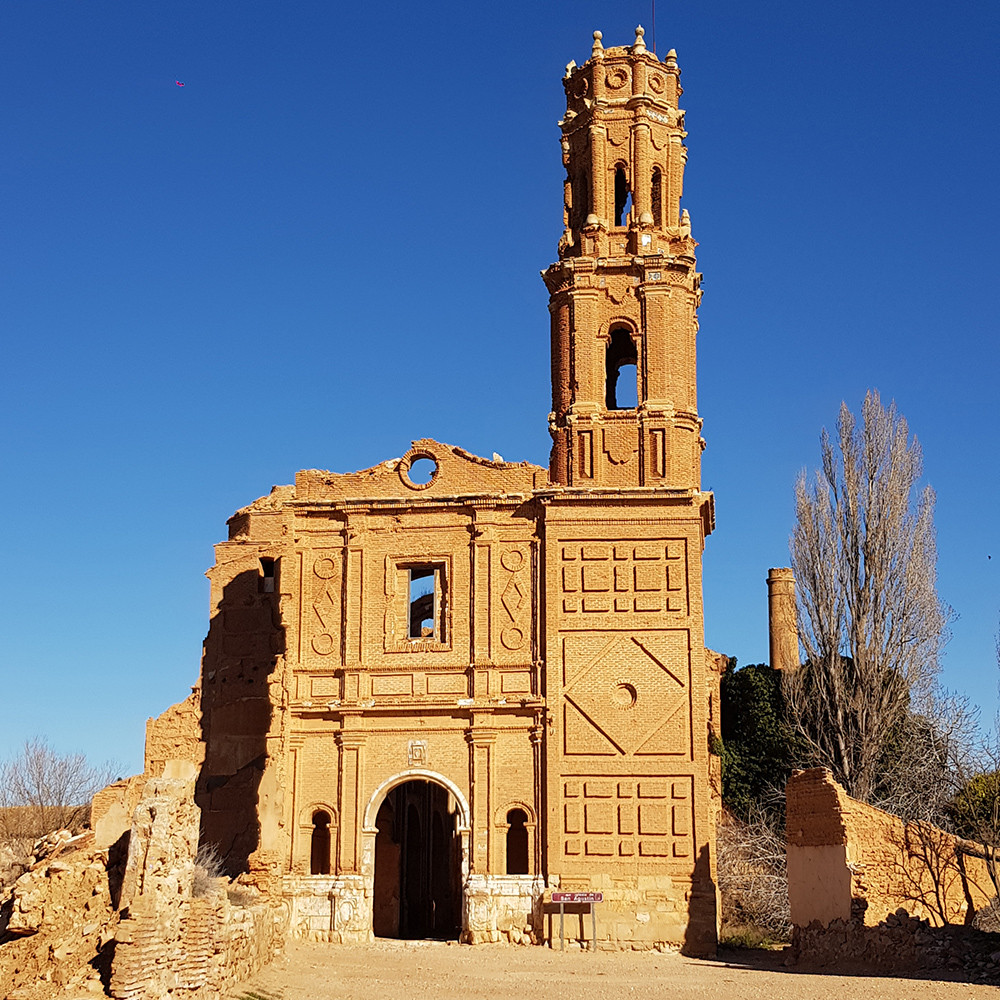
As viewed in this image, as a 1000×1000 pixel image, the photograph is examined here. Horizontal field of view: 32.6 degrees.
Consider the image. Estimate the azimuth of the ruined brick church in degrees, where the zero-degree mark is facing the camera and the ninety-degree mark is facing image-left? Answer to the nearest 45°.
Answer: approximately 0°

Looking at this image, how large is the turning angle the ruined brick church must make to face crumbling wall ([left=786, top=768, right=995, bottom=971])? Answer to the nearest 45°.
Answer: approximately 45° to its left

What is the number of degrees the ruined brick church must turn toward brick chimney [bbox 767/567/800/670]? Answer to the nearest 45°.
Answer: approximately 135° to its left

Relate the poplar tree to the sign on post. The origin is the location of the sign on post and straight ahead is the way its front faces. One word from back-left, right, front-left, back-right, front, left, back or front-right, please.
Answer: back-left

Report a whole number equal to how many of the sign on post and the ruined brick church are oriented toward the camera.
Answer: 2

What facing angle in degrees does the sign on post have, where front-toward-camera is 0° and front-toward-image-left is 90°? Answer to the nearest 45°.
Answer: approximately 0°

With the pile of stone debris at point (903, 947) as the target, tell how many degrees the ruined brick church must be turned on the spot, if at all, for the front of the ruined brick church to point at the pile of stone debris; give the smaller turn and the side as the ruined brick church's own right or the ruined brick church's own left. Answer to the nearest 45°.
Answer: approximately 45° to the ruined brick church's own left

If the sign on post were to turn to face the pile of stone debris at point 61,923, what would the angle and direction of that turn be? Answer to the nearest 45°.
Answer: approximately 45° to its right

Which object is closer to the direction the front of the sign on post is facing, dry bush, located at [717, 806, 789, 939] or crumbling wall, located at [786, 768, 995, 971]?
the crumbling wall
